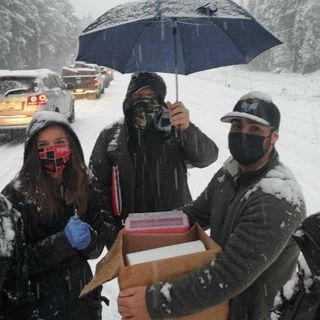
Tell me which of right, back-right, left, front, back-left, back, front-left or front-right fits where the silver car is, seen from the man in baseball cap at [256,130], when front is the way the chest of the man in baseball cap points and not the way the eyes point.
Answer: right

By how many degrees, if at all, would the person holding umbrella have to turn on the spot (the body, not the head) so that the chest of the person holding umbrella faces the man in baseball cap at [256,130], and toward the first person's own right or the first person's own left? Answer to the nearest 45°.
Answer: approximately 45° to the first person's own left

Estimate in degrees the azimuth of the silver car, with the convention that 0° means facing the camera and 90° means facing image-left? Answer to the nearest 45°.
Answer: approximately 225°

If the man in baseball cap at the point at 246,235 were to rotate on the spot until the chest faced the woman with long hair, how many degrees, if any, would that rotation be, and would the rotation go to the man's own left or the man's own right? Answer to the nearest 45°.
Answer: approximately 90° to the man's own right

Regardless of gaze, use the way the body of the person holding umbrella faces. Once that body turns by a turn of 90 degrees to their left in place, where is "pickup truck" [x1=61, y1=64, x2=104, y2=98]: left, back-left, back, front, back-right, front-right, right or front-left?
left

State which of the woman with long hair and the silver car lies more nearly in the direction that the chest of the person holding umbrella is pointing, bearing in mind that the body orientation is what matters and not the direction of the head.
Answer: the woman with long hair

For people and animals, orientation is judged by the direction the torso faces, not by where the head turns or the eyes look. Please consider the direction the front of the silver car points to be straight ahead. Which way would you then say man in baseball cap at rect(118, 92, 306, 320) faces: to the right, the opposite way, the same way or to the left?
the opposite way

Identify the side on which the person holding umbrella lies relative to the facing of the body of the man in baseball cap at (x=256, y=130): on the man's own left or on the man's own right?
on the man's own right

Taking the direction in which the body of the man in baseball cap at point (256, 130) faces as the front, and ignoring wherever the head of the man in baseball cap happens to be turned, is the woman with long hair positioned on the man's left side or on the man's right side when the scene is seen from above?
on the man's right side

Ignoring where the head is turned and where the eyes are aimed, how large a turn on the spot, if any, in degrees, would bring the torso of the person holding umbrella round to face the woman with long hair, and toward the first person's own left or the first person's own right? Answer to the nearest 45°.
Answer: approximately 45° to the first person's own right

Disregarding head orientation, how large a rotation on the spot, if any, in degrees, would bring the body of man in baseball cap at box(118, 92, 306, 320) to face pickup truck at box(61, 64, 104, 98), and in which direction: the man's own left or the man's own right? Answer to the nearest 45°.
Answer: approximately 135° to the man's own right

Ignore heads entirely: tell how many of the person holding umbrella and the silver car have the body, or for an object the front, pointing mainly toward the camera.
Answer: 1
